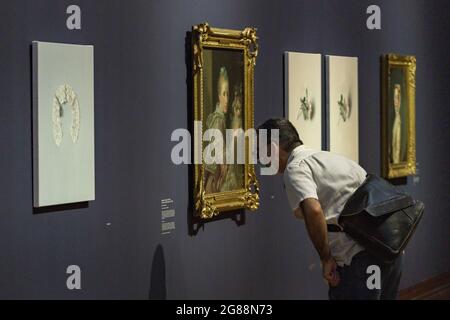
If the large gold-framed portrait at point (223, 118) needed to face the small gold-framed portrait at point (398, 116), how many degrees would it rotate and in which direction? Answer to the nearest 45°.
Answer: approximately 90° to its left

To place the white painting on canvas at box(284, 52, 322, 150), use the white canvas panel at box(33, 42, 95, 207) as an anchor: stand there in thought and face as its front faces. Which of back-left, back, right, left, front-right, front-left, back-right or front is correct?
left

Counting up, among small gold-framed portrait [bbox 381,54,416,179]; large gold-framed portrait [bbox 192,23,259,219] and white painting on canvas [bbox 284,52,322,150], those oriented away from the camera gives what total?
0

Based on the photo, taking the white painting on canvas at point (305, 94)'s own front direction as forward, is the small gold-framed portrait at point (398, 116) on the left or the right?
on its left

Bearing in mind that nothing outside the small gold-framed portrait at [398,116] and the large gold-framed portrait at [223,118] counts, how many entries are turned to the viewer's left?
0

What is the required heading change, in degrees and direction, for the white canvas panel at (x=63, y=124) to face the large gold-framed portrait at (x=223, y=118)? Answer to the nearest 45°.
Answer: approximately 90° to its left

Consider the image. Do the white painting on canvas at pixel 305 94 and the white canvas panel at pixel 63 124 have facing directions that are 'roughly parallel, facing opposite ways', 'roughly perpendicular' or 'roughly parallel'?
roughly parallel

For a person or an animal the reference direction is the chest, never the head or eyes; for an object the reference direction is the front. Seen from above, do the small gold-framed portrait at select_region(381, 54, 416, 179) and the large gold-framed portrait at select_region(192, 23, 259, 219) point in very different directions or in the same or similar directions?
same or similar directions

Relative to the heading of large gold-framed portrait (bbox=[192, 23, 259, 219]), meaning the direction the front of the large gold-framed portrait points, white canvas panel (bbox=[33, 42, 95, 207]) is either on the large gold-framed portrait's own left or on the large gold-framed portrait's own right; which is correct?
on the large gold-framed portrait's own right

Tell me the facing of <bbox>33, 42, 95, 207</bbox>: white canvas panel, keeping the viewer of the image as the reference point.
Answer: facing the viewer and to the right of the viewer

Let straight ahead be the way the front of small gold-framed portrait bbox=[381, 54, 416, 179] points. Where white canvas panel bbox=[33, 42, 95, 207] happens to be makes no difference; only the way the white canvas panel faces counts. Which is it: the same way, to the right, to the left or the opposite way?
the same way

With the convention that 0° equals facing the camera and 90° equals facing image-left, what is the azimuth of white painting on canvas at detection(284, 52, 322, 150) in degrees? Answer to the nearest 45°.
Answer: approximately 315°

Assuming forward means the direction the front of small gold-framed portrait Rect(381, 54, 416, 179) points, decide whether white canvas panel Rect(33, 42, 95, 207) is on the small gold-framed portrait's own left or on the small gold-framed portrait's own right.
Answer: on the small gold-framed portrait's own right

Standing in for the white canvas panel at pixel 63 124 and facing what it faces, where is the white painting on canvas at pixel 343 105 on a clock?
The white painting on canvas is roughly at 9 o'clock from the white canvas panel.

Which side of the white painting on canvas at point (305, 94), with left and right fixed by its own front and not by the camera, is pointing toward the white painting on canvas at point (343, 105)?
left

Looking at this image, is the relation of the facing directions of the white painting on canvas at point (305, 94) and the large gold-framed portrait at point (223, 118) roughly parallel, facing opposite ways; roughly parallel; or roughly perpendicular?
roughly parallel

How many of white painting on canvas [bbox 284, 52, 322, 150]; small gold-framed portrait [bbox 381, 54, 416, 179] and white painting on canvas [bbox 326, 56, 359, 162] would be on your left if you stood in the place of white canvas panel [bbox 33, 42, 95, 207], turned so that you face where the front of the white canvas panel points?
3

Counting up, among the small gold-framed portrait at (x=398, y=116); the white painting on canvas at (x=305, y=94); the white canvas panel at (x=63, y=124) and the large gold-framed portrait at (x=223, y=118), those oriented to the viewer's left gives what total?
0

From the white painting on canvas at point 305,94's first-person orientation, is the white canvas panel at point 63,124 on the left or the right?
on its right
